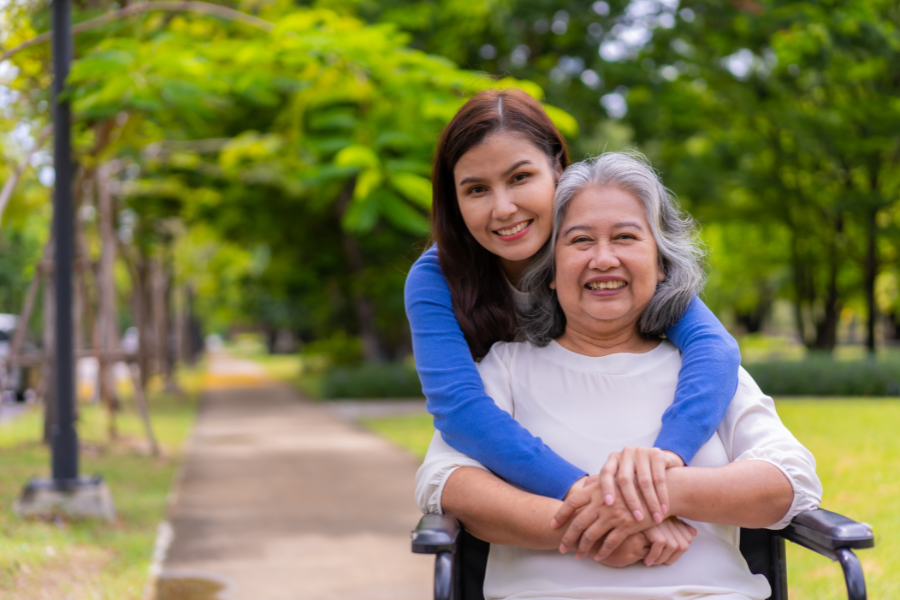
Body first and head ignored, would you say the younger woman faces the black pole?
no

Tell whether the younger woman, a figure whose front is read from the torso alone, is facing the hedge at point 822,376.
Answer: no

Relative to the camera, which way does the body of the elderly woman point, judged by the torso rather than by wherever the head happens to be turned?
toward the camera

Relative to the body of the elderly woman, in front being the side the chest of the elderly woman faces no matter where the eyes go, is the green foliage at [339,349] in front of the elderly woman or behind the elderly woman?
behind

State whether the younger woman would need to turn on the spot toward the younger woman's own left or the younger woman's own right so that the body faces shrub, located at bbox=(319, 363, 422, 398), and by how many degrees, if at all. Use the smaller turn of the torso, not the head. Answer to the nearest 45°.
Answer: approximately 180°

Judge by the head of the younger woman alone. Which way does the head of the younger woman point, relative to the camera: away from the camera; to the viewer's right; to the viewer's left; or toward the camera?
toward the camera

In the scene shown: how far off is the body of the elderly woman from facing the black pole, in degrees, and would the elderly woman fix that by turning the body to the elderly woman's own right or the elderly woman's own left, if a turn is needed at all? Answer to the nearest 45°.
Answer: approximately 135° to the elderly woman's own right

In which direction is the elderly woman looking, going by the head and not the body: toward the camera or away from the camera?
toward the camera

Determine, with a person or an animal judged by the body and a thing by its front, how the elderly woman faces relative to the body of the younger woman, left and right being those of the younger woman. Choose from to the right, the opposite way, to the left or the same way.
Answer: the same way

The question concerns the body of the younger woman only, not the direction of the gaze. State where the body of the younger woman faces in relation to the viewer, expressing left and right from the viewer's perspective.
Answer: facing the viewer

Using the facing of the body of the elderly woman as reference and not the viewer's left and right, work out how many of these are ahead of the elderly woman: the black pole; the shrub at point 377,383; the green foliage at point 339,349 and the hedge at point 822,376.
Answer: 0
